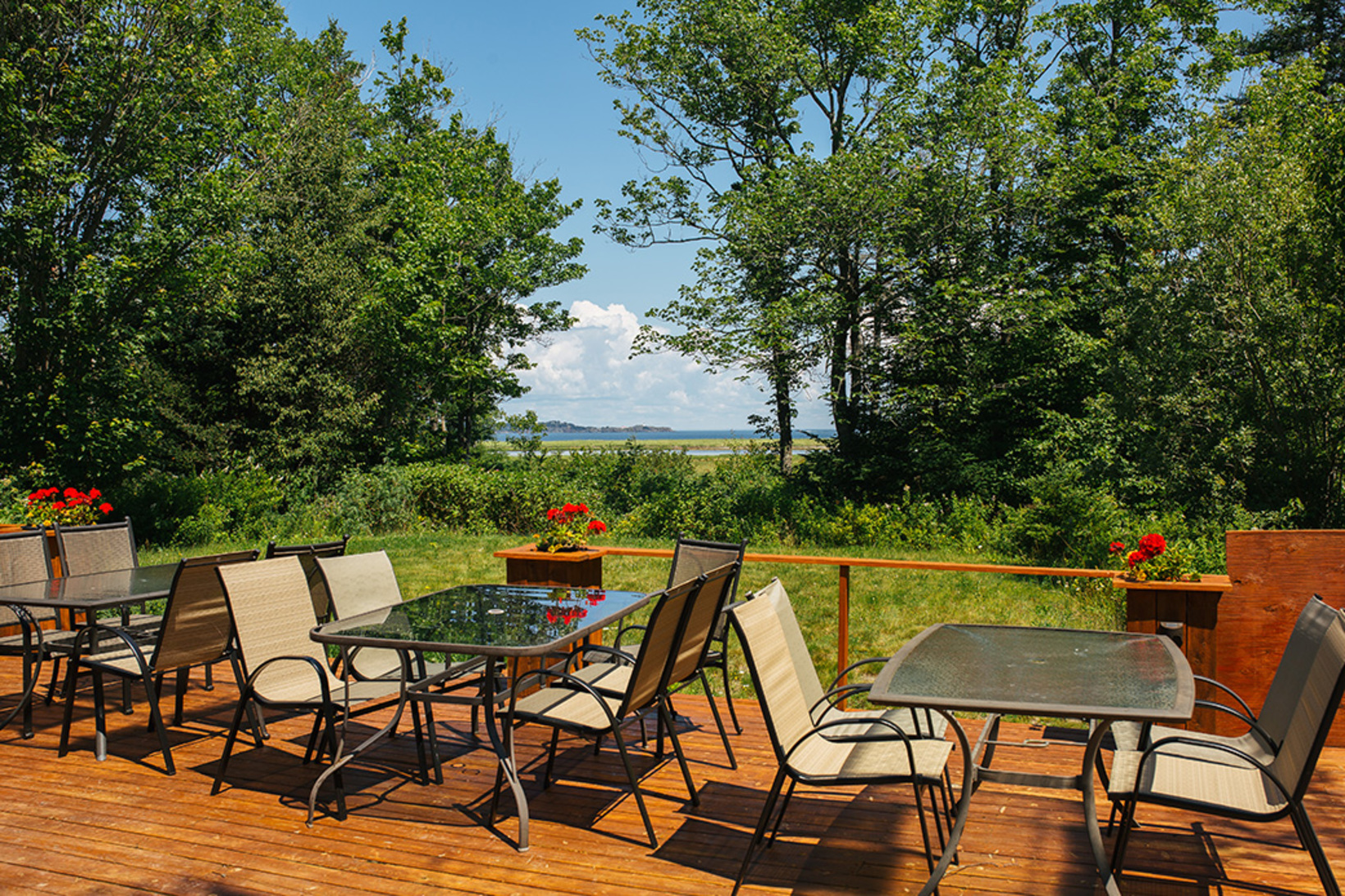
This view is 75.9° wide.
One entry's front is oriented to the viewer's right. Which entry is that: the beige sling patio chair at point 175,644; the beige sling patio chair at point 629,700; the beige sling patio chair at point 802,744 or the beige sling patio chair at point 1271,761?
the beige sling patio chair at point 802,744

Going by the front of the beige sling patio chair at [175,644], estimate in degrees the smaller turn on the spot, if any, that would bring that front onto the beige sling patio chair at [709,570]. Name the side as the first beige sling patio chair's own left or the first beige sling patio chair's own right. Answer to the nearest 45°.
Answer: approximately 135° to the first beige sling patio chair's own right

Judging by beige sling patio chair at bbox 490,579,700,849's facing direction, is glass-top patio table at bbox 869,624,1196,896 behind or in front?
behind

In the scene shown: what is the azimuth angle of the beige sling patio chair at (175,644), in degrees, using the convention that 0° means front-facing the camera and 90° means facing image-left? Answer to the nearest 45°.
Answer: approximately 135°

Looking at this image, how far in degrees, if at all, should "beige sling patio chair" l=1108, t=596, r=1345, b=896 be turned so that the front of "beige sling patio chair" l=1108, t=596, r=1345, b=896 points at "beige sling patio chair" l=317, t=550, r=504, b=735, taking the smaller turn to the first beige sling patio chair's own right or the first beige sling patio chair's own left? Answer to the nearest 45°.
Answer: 0° — it already faces it

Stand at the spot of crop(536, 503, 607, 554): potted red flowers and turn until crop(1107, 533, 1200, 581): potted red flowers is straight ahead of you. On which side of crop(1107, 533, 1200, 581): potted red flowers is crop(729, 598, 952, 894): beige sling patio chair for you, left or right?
right

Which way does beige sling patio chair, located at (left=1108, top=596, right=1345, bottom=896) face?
to the viewer's left

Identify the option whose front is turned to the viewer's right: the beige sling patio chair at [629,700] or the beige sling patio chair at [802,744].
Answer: the beige sling patio chair at [802,744]

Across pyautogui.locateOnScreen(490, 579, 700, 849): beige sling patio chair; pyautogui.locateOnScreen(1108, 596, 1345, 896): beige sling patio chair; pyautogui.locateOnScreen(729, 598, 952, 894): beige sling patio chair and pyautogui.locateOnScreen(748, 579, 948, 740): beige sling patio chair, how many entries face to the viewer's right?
2

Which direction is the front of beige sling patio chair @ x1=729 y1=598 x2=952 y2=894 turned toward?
to the viewer's right

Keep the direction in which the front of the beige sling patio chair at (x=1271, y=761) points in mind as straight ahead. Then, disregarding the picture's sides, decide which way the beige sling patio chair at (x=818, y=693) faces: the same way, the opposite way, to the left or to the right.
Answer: the opposite way

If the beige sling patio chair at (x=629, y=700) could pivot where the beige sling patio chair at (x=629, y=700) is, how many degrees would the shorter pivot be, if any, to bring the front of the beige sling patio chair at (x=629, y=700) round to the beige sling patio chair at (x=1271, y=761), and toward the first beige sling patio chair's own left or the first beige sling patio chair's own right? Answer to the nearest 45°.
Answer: approximately 180°

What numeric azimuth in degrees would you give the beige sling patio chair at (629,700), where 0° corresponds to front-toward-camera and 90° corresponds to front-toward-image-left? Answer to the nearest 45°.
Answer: approximately 135°

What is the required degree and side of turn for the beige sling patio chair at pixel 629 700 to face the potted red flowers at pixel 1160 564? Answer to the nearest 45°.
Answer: approximately 135° to its right

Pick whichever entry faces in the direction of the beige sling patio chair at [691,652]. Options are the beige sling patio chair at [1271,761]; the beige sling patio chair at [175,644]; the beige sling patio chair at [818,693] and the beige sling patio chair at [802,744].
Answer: the beige sling patio chair at [1271,761]

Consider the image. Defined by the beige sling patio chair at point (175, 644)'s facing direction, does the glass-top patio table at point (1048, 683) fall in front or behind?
behind

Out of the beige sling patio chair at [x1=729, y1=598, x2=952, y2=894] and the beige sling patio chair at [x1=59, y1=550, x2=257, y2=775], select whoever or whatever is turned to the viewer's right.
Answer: the beige sling patio chair at [x1=729, y1=598, x2=952, y2=894]
